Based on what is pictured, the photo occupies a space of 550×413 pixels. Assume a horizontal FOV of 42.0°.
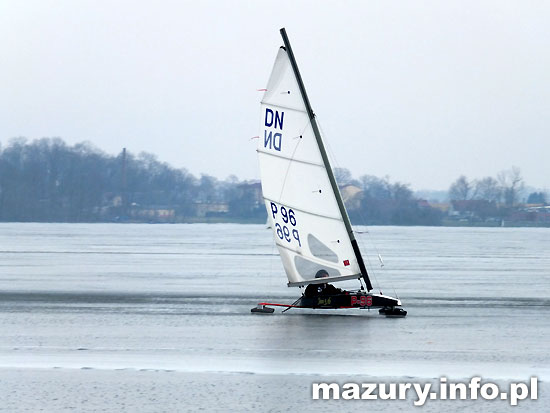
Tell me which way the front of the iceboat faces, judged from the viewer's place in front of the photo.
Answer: facing the viewer and to the right of the viewer
